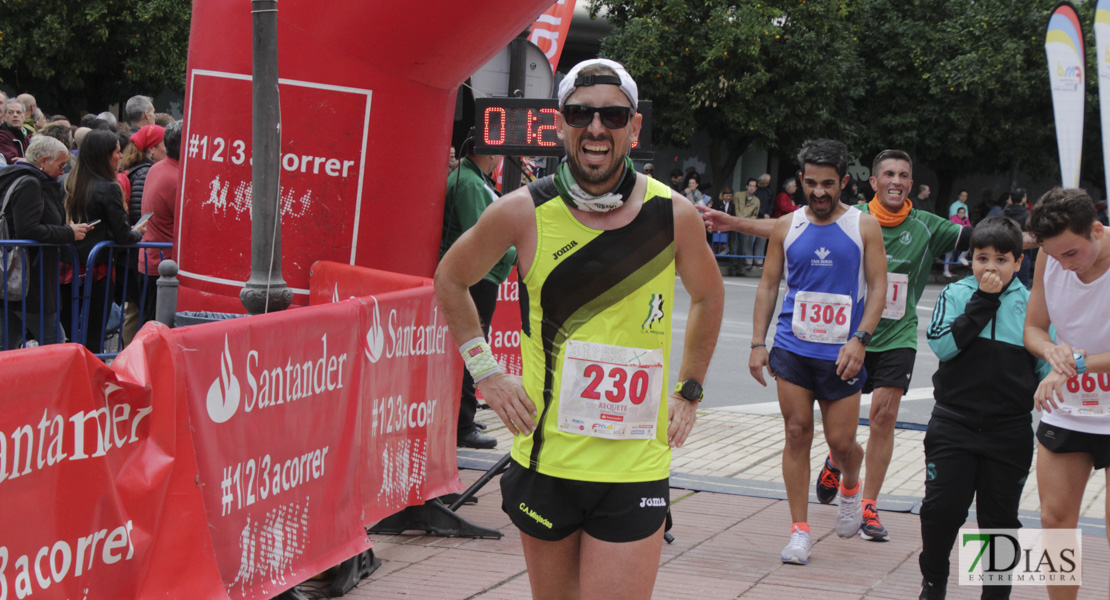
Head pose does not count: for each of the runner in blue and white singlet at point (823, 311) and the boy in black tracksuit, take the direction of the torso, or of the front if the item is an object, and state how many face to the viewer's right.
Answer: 0

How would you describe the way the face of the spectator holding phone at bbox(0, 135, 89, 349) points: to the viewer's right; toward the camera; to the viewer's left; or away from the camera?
to the viewer's right

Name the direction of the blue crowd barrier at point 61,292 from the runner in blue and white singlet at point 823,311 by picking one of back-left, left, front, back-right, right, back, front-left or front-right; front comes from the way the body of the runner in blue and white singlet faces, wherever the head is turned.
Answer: right

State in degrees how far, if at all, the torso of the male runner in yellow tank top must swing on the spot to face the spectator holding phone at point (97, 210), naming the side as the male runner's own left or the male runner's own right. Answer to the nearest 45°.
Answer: approximately 135° to the male runner's own right

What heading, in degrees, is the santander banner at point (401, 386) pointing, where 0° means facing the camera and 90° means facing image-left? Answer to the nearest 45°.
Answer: approximately 315°

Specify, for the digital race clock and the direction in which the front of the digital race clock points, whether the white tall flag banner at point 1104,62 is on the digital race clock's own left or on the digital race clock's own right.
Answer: on the digital race clock's own left
